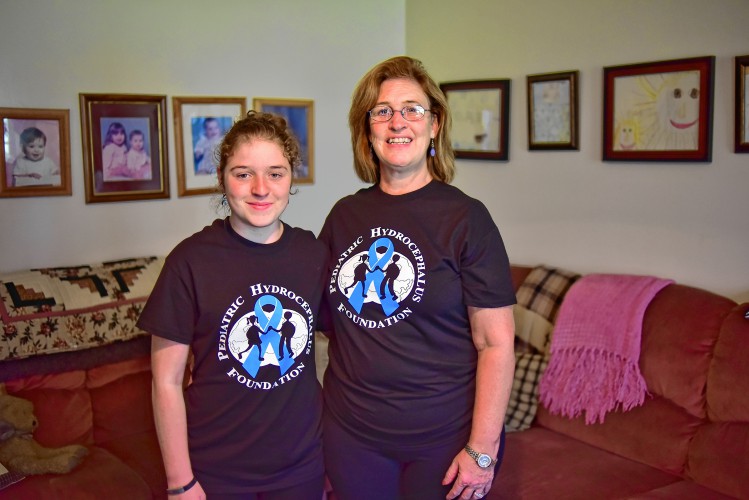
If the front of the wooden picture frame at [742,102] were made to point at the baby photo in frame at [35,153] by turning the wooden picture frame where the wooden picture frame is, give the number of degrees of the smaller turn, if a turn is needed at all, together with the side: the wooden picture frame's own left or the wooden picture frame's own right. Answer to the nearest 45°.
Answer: approximately 45° to the wooden picture frame's own right

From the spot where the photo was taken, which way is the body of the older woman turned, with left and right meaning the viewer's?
facing the viewer and to the left of the viewer

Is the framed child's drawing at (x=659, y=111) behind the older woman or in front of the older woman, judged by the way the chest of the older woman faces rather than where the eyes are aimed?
behind

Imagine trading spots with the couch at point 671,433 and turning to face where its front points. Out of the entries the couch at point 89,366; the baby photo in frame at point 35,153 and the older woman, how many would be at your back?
0

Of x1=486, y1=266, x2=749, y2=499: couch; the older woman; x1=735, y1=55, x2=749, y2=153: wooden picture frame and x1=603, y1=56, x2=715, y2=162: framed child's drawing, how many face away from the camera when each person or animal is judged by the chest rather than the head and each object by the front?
0

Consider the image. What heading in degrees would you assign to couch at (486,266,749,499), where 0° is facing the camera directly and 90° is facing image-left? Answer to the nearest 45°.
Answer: approximately 45°

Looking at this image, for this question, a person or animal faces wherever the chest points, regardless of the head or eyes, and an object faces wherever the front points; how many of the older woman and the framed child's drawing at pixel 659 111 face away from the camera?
0

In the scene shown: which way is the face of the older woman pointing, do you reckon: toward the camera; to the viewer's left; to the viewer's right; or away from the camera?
toward the camera

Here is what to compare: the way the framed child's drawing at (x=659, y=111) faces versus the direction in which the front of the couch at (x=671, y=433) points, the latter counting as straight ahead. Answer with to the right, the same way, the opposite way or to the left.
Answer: the same way
